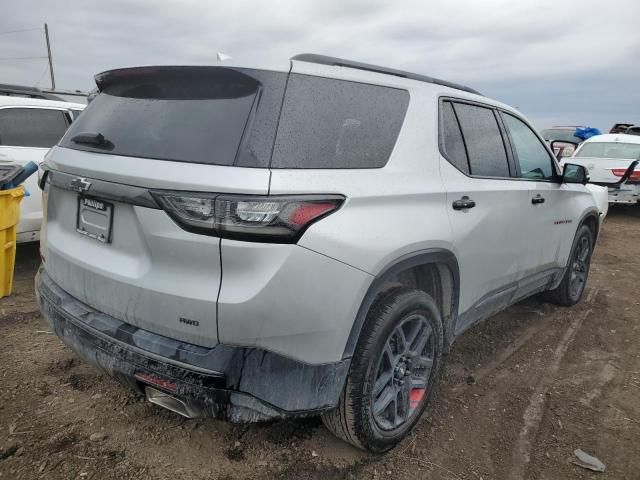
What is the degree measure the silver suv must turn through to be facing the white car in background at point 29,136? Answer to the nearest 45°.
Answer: approximately 90° to its left

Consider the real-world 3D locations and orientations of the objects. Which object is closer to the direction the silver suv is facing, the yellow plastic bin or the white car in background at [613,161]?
the white car in background

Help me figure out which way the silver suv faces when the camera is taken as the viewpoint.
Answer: facing away from the viewer and to the right of the viewer

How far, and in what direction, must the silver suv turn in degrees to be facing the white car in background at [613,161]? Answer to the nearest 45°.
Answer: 0° — it already faces it

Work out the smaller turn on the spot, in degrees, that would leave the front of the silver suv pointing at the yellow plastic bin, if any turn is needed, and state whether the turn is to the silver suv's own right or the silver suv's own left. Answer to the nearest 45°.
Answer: approximately 90° to the silver suv's own left
